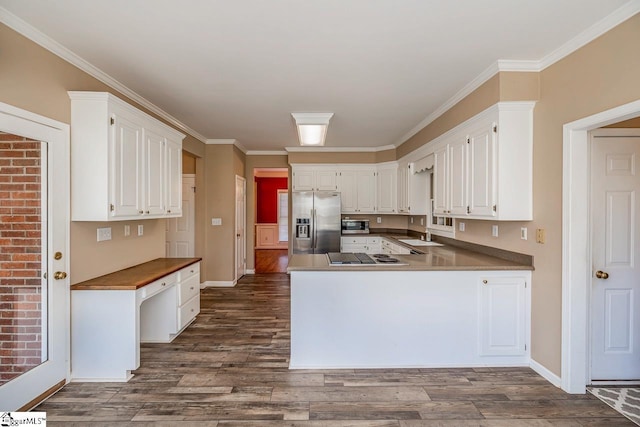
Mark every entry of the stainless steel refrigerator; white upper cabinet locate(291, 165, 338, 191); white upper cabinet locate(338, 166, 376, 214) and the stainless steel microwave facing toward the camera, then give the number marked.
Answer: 4

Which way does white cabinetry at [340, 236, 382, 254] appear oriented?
toward the camera

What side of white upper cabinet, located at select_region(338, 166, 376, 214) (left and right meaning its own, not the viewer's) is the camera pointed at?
front

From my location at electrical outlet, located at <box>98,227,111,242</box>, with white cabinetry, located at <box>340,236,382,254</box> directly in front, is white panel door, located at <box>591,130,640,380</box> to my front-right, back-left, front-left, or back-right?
front-right

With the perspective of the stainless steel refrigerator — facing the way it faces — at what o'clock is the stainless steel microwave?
The stainless steel microwave is roughly at 8 o'clock from the stainless steel refrigerator.

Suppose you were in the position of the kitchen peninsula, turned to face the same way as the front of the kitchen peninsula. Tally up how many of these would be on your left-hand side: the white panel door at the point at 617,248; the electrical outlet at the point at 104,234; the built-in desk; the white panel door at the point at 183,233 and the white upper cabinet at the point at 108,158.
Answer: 1

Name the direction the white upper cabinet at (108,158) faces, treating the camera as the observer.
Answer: facing the viewer and to the right of the viewer

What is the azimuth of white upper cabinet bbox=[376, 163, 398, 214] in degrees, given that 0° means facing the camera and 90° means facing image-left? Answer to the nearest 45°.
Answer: approximately 45°

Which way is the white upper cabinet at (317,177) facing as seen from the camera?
toward the camera

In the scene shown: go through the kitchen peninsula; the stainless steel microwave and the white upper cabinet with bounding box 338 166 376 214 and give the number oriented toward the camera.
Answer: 3

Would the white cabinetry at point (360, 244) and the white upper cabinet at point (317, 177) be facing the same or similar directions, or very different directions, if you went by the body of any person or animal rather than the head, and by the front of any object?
same or similar directions

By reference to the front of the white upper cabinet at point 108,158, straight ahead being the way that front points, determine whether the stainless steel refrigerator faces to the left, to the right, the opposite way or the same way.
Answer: to the right

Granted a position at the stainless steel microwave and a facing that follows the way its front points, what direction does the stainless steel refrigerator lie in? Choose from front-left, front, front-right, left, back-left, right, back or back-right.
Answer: front-right

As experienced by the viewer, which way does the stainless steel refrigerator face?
facing the viewer

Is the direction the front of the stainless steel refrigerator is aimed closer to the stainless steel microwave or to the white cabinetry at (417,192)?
the white cabinetry
